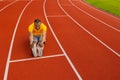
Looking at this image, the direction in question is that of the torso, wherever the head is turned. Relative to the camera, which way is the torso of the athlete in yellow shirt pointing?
toward the camera
